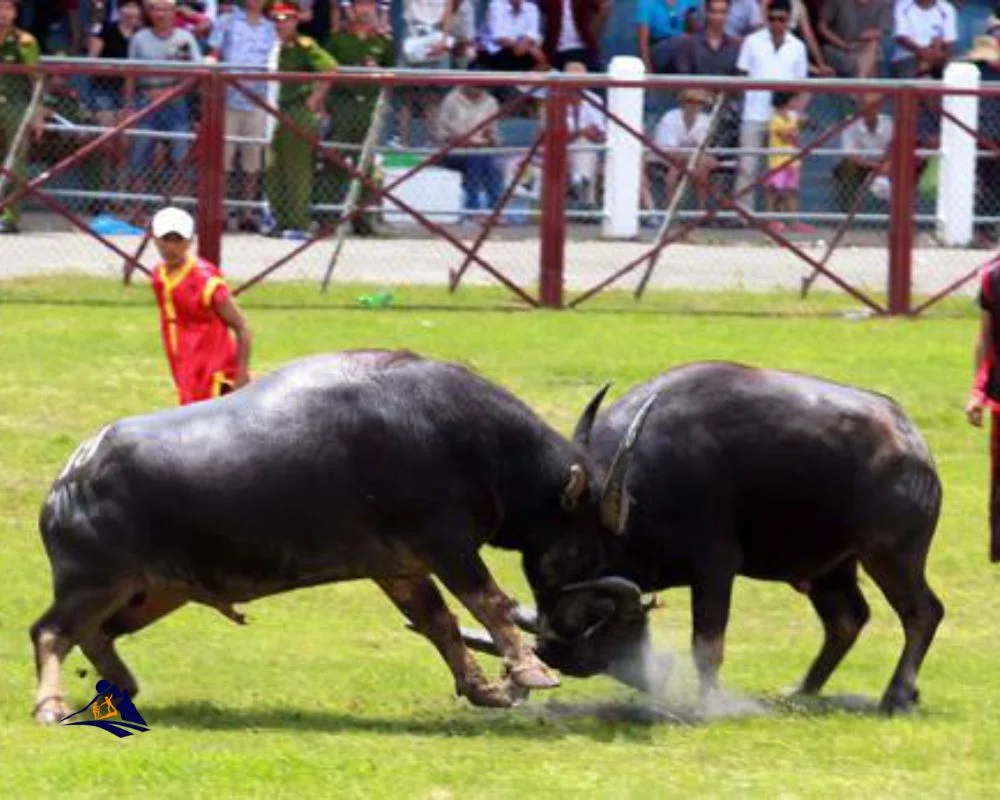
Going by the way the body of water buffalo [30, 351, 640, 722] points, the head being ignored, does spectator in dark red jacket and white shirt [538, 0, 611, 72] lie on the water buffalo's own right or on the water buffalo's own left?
on the water buffalo's own left

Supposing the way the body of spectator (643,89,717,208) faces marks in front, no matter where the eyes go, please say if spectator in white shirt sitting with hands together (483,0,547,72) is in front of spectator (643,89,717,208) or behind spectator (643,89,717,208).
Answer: behind

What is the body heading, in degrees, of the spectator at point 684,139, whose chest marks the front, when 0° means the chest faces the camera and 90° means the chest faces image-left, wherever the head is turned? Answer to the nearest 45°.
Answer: approximately 0°

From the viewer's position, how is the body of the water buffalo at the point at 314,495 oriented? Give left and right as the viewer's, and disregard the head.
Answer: facing to the right of the viewer

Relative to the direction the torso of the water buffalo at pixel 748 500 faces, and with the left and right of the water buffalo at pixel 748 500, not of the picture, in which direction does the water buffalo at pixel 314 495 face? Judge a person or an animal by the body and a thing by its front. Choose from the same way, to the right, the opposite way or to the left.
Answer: the opposite way

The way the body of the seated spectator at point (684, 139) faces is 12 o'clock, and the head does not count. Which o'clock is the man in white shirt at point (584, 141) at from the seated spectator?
The man in white shirt is roughly at 3 o'clock from the seated spectator.

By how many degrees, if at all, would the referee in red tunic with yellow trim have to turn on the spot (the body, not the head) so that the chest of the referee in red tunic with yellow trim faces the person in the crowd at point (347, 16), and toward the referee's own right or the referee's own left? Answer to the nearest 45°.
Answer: approximately 135° to the referee's own right

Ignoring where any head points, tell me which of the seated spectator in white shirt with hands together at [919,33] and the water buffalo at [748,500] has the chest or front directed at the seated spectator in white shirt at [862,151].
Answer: the seated spectator in white shirt with hands together at [919,33]

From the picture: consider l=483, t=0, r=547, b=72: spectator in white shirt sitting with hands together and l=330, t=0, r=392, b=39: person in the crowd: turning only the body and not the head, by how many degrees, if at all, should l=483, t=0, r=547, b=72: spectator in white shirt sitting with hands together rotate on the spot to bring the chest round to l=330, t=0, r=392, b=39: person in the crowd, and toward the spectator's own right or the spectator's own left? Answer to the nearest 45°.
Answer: approximately 90° to the spectator's own right

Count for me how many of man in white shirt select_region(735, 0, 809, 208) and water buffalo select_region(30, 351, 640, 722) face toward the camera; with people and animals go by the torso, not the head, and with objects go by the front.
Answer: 1
